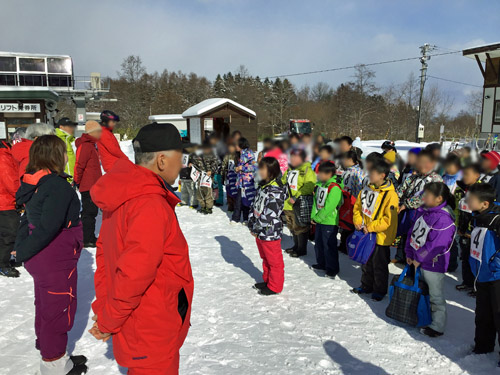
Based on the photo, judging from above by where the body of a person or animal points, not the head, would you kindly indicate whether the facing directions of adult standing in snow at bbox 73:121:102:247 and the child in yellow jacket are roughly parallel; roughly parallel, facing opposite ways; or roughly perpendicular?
roughly parallel, facing opposite ways

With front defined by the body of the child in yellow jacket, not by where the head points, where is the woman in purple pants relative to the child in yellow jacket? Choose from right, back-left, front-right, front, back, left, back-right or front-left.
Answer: front

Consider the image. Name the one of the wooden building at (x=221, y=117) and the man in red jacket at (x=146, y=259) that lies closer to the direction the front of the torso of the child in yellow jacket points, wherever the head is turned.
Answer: the man in red jacket

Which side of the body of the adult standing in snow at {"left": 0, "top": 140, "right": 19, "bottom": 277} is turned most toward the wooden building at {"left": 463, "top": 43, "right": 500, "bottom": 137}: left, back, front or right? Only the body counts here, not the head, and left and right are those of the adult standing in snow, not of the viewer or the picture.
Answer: front

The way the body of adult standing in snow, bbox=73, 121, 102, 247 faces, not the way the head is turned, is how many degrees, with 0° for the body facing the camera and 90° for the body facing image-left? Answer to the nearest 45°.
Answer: approximately 270°

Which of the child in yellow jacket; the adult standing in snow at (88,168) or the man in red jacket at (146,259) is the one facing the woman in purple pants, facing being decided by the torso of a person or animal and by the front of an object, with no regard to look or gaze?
the child in yellow jacket

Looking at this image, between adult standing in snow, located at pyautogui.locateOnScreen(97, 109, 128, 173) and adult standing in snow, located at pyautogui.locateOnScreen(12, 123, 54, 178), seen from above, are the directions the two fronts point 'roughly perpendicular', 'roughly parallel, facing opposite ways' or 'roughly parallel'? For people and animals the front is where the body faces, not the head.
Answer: roughly parallel

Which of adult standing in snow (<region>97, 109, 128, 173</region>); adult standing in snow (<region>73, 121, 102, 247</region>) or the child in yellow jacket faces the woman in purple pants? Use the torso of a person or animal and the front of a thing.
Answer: the child in yellow jacket

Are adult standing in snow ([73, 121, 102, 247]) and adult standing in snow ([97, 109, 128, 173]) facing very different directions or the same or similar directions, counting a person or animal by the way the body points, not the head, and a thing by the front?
same or similar directions

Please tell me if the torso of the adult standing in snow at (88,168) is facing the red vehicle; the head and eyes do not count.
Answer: no

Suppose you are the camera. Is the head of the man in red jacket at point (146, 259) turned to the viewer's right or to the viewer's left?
to the viewer's right

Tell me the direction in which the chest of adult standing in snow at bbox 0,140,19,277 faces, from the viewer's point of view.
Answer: to the viewer's right

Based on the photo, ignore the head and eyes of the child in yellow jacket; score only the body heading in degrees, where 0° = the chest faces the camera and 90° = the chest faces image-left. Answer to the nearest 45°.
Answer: approximately 45°

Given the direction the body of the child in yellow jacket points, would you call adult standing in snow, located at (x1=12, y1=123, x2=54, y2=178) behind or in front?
in front

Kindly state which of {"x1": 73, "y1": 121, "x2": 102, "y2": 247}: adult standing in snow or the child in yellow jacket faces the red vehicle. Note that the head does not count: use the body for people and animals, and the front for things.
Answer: the adult standing in snow

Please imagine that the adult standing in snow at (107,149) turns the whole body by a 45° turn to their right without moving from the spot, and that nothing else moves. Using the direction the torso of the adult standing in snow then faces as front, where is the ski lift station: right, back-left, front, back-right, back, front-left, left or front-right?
back-left

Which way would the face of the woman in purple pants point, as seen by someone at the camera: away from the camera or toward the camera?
away from the camera

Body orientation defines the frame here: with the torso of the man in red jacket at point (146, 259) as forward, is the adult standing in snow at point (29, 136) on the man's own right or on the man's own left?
on the man's own left

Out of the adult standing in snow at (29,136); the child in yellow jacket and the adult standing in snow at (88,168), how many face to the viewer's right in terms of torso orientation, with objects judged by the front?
2
